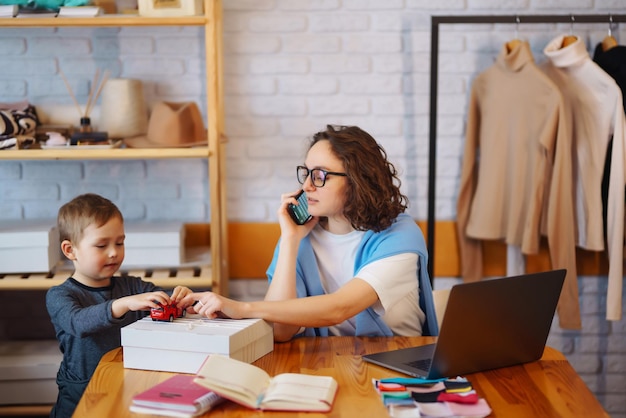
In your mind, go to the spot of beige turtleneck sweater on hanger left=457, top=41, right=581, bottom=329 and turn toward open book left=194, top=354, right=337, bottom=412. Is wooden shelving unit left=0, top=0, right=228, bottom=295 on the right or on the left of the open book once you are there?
right

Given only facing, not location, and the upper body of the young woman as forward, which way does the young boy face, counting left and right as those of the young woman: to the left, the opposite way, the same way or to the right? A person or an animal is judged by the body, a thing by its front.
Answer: to the left

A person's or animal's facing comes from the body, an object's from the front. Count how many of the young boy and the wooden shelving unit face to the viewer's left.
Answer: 0

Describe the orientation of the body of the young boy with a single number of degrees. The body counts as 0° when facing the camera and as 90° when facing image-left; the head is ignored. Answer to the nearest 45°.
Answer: approximately 315°

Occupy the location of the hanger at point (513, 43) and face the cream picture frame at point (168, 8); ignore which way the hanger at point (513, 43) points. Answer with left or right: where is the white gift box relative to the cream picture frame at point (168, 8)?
left

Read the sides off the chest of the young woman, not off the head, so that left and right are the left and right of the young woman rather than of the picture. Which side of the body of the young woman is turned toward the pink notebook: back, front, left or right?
front

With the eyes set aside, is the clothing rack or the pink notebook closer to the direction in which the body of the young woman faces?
the pink notebook

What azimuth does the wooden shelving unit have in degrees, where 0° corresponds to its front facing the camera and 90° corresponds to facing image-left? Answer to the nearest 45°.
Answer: approximately 0°

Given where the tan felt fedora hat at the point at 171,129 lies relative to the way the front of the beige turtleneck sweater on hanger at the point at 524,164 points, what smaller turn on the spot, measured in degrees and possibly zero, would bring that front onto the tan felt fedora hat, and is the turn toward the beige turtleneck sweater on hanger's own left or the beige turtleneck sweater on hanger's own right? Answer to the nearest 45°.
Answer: approximately 45° to the beige turtleneck sweater on hanger's own right

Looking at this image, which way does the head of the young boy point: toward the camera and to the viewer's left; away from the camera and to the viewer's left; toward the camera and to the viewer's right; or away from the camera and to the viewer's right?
toward the camera and to the viewer's right

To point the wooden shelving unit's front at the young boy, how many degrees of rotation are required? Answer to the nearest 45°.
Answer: approximately 45° to its right

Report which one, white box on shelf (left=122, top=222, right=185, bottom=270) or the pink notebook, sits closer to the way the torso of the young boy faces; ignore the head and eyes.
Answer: the pink notebook

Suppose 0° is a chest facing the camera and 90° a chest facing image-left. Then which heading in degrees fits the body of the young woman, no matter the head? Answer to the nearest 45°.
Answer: approximately 45°
